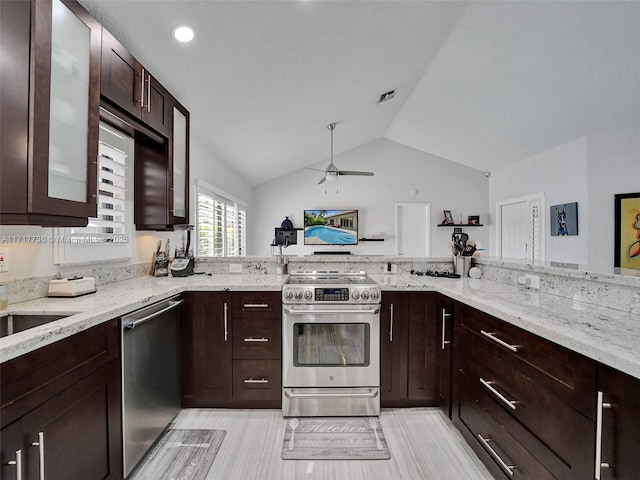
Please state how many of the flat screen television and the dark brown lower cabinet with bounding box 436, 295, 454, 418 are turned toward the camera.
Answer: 1

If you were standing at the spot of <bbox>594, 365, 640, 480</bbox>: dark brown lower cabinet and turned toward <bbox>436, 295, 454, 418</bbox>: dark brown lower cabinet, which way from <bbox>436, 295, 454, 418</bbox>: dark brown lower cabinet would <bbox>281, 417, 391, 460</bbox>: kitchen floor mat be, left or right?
left

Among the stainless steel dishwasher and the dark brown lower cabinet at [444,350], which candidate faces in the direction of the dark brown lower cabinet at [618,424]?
the stainless steel dishwasher

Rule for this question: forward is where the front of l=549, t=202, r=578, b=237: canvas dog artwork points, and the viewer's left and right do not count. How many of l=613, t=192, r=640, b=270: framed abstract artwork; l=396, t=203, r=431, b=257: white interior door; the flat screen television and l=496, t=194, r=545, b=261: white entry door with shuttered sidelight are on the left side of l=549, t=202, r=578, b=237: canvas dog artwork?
1

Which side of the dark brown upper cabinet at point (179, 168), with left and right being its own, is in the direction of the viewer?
right

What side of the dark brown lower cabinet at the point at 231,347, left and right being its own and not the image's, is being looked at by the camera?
front

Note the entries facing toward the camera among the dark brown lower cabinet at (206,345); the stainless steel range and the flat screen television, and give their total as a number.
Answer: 3

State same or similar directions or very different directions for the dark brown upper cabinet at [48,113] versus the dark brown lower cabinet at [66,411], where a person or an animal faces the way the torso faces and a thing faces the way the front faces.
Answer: same or similar directions

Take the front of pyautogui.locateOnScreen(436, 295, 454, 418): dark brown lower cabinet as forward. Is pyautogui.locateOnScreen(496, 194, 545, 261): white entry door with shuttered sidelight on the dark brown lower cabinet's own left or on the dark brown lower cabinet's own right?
on the dark brown lower cabinet's own right

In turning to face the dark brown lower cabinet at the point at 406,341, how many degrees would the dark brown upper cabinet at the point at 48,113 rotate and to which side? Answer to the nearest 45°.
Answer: approximately 45° to its left

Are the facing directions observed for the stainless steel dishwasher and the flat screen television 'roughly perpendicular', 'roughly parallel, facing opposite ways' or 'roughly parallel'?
roughly perpendicular

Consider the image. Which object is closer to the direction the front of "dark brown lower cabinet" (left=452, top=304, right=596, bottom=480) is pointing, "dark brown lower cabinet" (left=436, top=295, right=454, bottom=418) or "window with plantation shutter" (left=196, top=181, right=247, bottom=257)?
the window with plantation shutter

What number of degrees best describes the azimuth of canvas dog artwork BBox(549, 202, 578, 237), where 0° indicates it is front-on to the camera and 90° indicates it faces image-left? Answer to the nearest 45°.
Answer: approximately 45°

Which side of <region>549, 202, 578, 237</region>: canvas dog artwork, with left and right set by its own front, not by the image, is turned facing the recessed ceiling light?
front

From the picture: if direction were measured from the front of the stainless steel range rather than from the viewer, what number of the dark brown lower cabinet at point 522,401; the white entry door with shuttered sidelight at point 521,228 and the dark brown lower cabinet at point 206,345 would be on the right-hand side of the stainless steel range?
1

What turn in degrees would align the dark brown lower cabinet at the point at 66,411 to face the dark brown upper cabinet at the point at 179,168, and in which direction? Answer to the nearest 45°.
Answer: approximately 90° to its left
